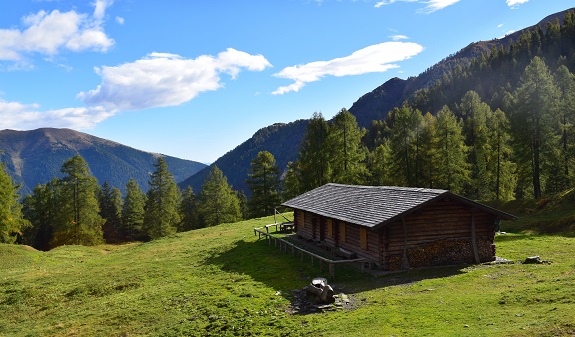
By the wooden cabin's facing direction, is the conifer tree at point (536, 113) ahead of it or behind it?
behind

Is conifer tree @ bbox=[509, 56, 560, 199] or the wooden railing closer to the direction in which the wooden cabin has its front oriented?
the wooden railing

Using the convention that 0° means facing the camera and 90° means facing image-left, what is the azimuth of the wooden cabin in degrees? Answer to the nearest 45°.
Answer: approximately 45°
